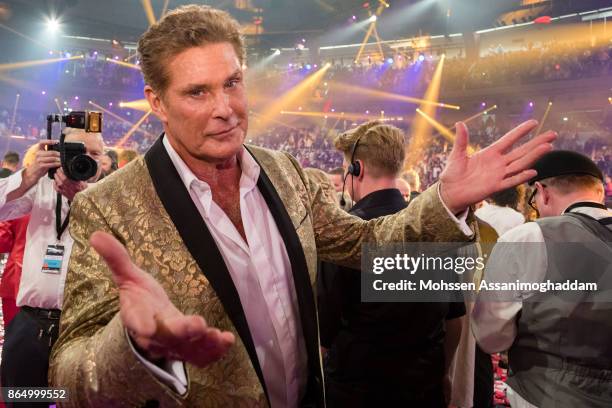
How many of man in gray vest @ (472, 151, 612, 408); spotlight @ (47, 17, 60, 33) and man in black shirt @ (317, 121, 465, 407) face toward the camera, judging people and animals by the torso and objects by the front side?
1

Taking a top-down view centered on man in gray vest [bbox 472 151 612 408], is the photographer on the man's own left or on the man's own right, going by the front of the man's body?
on the man's own left

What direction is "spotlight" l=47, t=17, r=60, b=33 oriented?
toward the camera

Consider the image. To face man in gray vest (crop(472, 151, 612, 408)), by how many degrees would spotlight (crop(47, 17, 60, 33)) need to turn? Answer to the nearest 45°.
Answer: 0° — it already faces them

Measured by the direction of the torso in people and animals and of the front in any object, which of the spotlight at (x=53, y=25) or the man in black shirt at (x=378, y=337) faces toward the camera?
the spotlight

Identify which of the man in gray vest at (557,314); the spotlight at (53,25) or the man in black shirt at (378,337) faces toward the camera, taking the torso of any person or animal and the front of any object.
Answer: the spotlight

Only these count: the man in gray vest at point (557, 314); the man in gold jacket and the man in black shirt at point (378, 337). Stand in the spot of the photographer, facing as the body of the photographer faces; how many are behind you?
0

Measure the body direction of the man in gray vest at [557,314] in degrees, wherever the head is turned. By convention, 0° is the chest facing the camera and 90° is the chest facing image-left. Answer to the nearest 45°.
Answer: approximately 135°

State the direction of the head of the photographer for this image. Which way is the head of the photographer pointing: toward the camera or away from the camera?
toward the camera

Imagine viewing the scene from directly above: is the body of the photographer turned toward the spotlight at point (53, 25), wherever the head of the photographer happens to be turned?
no

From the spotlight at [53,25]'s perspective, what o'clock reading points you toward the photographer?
The photographer is roughly at 12 o'clock from the spotlight.

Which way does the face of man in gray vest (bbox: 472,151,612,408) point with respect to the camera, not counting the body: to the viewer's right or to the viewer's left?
to the viewer's left

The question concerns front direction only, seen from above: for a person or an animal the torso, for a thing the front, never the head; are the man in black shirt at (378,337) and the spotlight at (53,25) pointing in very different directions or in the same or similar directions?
very different directions

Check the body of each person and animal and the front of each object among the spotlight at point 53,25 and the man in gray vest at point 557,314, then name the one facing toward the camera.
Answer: the spotlight
